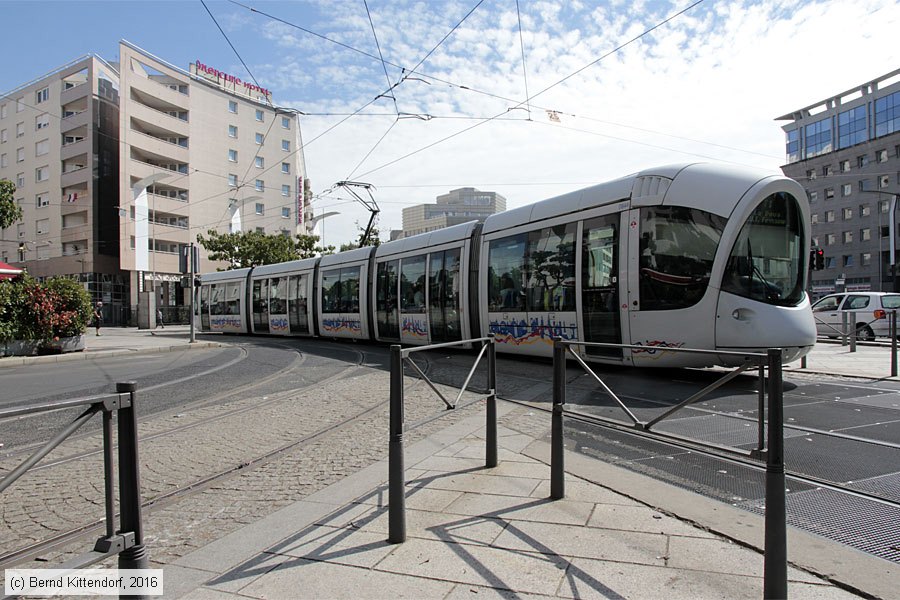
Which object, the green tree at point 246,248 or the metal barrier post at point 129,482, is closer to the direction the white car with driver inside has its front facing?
the green tree

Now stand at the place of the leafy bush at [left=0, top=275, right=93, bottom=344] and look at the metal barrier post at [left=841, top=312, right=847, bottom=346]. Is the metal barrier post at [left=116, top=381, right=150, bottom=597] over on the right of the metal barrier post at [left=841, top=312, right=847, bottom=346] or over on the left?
right

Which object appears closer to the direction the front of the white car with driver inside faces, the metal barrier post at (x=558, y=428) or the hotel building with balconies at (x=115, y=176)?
the hotel building with balconies

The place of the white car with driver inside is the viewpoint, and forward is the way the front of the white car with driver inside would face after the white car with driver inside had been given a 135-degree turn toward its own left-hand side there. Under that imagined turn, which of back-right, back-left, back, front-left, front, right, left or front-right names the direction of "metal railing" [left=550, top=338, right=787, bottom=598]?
front

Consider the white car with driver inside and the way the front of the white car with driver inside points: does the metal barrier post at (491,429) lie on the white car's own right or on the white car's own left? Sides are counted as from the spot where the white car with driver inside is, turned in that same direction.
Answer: on the white car's own left

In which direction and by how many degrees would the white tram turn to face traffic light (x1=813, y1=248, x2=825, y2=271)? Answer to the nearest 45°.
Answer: approximately 90° to its left

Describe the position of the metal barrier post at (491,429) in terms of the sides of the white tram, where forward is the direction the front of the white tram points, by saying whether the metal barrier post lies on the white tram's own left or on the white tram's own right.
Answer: on the white tram's own right

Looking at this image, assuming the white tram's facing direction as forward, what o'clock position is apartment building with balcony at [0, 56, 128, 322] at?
The apartment building with balcony is roughly at 6 o'clock from the white tram.

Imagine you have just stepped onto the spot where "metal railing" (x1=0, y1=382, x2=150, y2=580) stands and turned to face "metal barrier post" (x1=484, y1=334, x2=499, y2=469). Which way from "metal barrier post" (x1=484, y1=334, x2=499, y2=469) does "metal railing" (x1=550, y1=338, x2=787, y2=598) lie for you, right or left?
right

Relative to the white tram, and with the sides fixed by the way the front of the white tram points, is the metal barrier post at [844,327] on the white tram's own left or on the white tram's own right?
on the white tram's own left

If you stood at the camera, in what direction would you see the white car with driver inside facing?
facing away from the viewer and to the left of the viewer

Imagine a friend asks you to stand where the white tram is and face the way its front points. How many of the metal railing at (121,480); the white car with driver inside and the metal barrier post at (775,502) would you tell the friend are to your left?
1

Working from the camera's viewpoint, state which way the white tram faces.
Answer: facing the viewer and to the right of the viewer

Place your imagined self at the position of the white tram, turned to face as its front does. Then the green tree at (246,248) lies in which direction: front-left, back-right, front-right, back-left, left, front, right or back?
back

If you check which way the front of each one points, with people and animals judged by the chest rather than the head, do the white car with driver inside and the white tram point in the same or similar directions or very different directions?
very different directions

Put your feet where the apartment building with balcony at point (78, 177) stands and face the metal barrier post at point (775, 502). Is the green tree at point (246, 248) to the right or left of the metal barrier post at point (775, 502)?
left

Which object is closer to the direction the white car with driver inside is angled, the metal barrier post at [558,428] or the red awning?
the red awning
